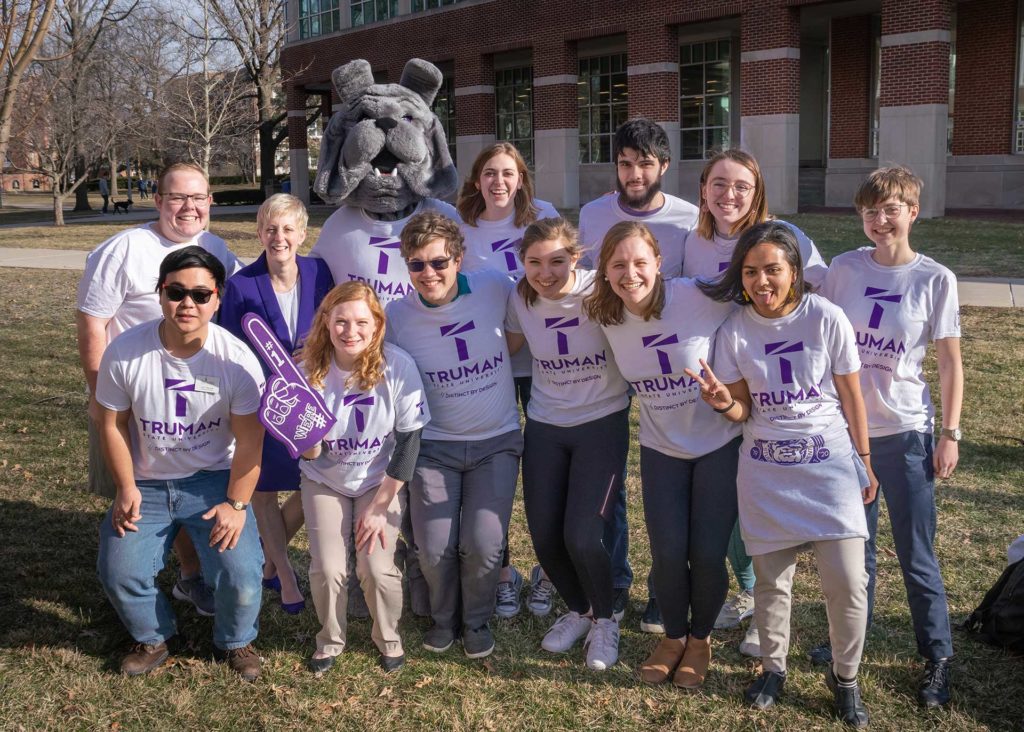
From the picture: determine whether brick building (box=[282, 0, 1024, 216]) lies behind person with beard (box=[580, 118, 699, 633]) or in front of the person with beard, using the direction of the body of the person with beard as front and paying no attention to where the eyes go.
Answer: behind

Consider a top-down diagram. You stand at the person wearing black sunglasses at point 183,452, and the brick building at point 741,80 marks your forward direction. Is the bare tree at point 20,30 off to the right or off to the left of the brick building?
left

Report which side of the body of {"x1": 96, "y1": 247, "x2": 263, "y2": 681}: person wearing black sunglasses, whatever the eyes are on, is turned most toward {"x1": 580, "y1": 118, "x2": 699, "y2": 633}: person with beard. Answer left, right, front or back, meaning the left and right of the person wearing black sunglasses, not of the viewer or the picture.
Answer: left

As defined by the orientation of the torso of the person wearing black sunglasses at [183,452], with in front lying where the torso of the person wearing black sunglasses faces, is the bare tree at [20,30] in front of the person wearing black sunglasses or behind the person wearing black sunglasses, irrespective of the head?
behind

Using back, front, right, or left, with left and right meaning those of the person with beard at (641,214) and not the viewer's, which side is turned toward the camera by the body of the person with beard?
front

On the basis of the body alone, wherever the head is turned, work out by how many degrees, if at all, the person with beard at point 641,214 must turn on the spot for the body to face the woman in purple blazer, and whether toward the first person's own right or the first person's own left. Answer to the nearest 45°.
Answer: approximately 90° to the first person's own right

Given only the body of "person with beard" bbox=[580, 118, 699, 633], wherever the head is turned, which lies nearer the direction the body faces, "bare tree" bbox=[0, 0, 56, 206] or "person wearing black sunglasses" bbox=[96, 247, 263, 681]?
the person wearing black sunglasses

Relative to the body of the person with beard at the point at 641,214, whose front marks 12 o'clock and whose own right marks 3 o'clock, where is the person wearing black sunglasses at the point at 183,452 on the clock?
The person wearing black sunglasses is roughly at 2 o'clock from the person with beard.

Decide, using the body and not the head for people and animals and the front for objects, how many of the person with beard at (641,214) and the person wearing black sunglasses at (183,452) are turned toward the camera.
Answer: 2

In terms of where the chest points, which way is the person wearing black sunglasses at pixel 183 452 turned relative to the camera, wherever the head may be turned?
toward the camera

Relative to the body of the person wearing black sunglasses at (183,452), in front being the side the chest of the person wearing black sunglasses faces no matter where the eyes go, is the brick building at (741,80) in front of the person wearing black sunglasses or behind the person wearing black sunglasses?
behind
